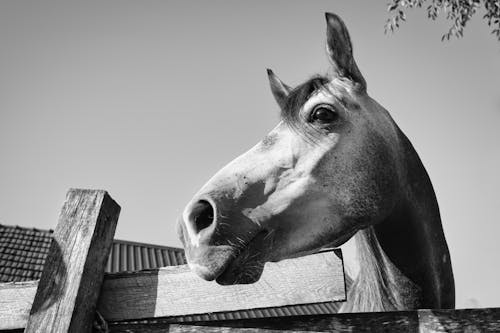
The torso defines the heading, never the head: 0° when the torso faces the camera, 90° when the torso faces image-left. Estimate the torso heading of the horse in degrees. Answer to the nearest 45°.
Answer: approximately 45°
